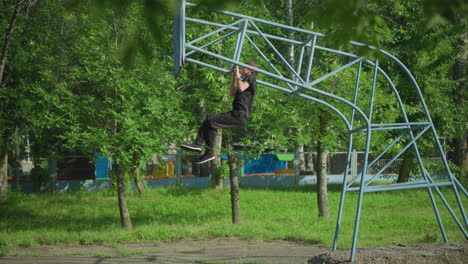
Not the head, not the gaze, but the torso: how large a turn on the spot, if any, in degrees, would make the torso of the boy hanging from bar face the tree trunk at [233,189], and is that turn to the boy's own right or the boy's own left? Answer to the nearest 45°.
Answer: approximately 90° to the boy's own right

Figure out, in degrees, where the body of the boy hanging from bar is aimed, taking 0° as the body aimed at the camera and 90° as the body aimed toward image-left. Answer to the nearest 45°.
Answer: approximately 90°

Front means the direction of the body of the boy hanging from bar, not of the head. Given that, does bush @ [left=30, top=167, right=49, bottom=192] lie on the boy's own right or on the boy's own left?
on the boy's own right

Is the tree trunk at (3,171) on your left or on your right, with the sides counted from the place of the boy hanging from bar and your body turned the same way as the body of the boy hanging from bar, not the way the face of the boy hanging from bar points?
on your right

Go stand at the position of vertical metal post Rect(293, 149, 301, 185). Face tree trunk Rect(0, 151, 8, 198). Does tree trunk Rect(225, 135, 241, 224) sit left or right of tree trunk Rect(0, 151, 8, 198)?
left

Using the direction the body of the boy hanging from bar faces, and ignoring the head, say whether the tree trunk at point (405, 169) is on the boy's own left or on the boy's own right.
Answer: on the boy's own right

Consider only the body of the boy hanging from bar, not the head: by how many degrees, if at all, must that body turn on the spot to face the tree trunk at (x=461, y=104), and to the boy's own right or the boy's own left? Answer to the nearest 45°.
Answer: approximately 135° to the boy's own right

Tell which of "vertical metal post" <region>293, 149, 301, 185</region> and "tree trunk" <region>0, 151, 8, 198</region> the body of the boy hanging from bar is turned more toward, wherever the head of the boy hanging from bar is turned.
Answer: the tree trunk
